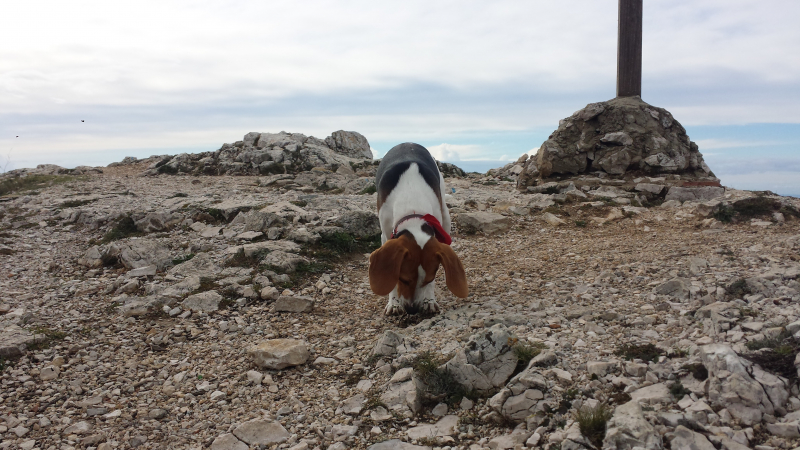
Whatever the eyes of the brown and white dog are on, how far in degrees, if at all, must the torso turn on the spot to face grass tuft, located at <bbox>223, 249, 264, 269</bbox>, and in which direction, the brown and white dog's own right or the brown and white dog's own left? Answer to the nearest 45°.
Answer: approximately 135° to the brown and white dog's own right

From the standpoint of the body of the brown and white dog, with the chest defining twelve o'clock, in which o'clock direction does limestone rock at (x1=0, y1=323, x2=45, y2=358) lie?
The limestone rock is roughly at 3 o'clock from the brown and white dog.

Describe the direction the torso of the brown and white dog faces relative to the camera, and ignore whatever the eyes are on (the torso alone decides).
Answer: toward the camera

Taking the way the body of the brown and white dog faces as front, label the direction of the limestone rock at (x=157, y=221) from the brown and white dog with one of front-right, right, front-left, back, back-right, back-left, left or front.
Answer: back-right

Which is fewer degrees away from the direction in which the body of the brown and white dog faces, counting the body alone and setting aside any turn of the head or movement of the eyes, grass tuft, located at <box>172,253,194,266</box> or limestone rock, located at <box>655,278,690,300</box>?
the limestone rock

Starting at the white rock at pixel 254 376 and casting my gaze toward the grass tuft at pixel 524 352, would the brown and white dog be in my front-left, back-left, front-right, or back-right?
front-left

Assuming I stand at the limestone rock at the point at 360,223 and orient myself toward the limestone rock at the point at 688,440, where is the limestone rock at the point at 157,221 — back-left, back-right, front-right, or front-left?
back-right

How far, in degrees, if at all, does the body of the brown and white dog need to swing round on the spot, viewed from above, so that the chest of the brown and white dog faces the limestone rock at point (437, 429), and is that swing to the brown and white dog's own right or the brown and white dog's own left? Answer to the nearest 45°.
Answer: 0° — it already faces it

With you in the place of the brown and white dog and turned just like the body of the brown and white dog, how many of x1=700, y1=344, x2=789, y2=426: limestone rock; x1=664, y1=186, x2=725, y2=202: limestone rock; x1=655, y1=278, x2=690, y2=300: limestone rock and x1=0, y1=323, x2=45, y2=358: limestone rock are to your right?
1

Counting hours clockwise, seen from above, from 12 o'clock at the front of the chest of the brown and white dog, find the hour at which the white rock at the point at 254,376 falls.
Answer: The white rock is roughly at 2 o'clock from the brown and white dog.

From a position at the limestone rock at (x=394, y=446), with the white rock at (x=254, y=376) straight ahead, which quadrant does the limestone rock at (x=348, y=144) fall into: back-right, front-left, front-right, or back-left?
front-right

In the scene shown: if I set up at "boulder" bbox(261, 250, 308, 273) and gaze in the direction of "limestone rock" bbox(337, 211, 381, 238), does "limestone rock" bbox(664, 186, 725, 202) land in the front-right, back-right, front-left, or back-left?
front-right

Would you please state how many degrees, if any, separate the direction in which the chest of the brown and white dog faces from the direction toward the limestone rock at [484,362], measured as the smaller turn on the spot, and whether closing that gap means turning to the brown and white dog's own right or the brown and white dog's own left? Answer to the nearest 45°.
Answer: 0° — it already faces it

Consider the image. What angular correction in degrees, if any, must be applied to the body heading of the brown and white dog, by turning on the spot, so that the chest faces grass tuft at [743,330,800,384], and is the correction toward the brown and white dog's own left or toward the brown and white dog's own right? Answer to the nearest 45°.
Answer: approximately 45° to the brown and white dog's own left

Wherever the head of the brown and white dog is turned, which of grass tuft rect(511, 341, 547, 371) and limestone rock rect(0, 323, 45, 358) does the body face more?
the grass tuft

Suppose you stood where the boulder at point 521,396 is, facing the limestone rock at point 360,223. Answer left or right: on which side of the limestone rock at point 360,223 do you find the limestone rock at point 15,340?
left
